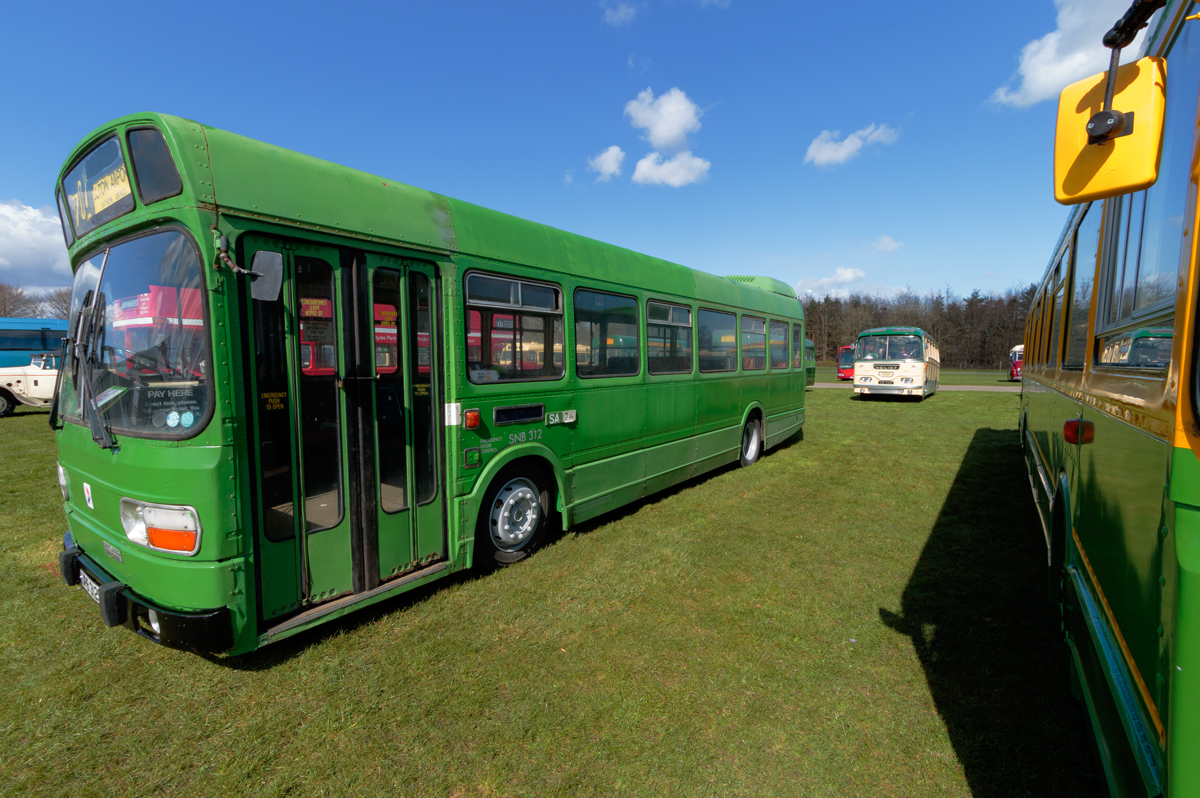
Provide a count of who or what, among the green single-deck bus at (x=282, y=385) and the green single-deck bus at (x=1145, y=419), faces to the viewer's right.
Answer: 0

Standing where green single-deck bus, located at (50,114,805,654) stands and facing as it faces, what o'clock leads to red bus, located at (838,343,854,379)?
The red bus is roughly at 6 o'clock from the green single-deck bus.

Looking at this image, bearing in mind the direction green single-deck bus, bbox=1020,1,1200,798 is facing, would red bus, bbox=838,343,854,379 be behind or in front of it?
behind

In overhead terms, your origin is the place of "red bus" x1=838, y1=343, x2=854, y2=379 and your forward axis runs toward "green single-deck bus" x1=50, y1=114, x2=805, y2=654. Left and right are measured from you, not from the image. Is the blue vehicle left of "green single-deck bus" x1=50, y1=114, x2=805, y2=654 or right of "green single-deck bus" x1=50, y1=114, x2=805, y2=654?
right

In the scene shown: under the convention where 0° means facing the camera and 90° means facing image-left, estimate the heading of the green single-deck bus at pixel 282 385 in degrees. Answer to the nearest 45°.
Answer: approximately 45°

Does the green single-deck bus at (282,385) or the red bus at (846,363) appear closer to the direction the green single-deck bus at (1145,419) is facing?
the green single-deck bus

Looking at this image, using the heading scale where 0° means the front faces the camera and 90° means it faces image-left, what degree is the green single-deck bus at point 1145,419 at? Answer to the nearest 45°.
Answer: approximately 0°

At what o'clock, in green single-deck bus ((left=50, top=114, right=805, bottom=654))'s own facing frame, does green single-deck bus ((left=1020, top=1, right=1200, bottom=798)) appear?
green single-deck bus ((left=1020, top=1, right=1200, bottom=798)) is roughly at 9 o'clock from green single-deck bus ((left=50, top=114, right=805, bottom=654)).

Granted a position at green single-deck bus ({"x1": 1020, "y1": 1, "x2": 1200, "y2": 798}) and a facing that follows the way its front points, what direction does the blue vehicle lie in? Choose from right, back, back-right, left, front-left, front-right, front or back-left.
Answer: right
